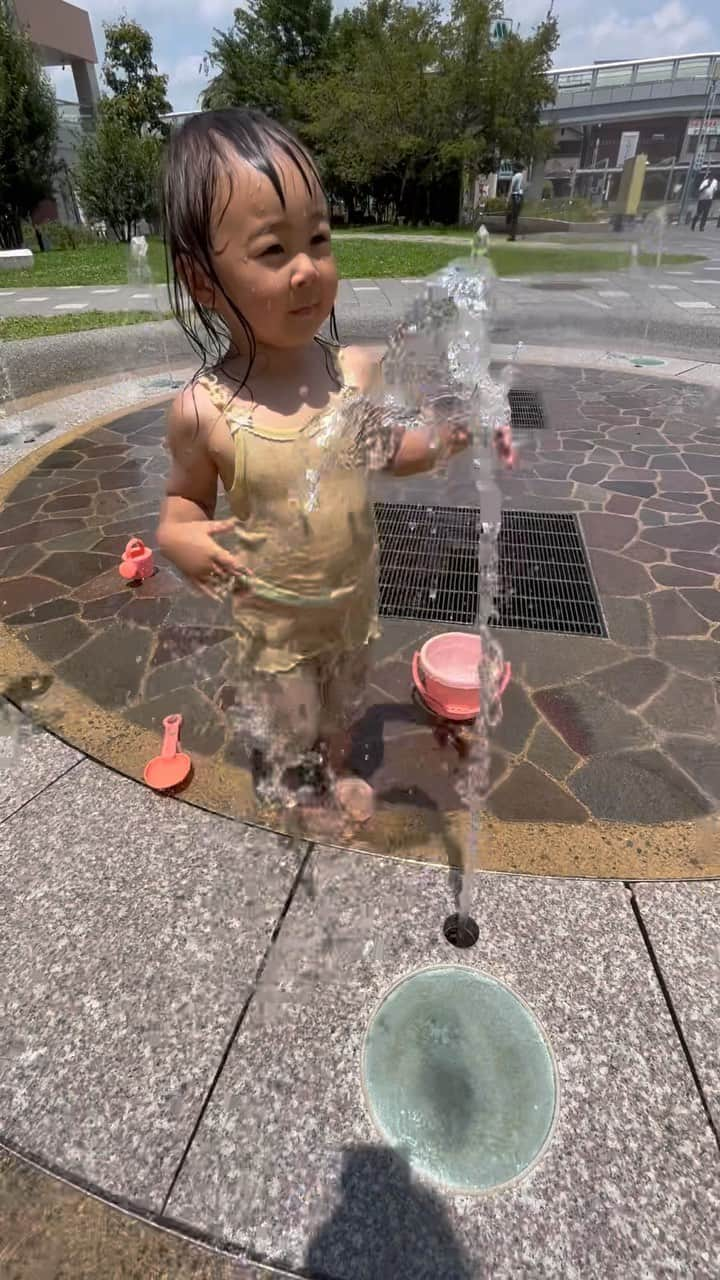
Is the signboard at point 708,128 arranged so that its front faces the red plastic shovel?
yes

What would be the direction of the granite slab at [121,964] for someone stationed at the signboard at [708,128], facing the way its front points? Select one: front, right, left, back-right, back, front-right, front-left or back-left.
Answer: front

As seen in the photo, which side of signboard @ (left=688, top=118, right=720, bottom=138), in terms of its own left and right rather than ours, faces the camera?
front

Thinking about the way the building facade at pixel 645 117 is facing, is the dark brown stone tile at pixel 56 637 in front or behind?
in front

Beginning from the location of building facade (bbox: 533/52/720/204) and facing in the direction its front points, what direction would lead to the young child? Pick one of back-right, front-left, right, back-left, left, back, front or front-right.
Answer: front

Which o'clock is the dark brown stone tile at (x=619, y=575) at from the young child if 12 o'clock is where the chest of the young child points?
The dark brown stone tile is roughly at 9 o'clock from the young child.

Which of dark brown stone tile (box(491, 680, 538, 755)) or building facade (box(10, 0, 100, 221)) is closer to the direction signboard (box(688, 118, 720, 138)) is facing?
the dark brown stone tile

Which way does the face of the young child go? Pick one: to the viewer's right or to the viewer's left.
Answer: to the viewer's right

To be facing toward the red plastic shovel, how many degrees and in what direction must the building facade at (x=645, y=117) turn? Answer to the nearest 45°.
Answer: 0° — it already faces it

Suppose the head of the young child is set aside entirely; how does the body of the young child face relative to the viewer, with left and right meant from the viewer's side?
facing the viewer and to the right of the viewer

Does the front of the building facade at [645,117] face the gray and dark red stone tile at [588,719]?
yes

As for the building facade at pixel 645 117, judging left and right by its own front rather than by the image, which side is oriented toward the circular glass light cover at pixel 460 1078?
front

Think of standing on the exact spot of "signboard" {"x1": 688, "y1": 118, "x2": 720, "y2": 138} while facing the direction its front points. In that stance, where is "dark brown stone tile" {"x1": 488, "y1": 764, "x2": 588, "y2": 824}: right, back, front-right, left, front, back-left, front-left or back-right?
front

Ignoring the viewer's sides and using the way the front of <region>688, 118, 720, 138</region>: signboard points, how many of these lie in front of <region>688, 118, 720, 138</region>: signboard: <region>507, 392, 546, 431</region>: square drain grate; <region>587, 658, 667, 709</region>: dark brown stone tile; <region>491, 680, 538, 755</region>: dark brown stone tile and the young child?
4

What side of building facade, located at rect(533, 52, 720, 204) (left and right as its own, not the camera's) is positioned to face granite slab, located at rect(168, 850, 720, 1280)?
front

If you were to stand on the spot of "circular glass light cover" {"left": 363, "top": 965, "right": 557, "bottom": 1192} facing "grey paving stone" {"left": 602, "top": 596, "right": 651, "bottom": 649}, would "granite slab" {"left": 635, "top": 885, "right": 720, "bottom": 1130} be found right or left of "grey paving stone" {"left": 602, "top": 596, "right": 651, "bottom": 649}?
right
